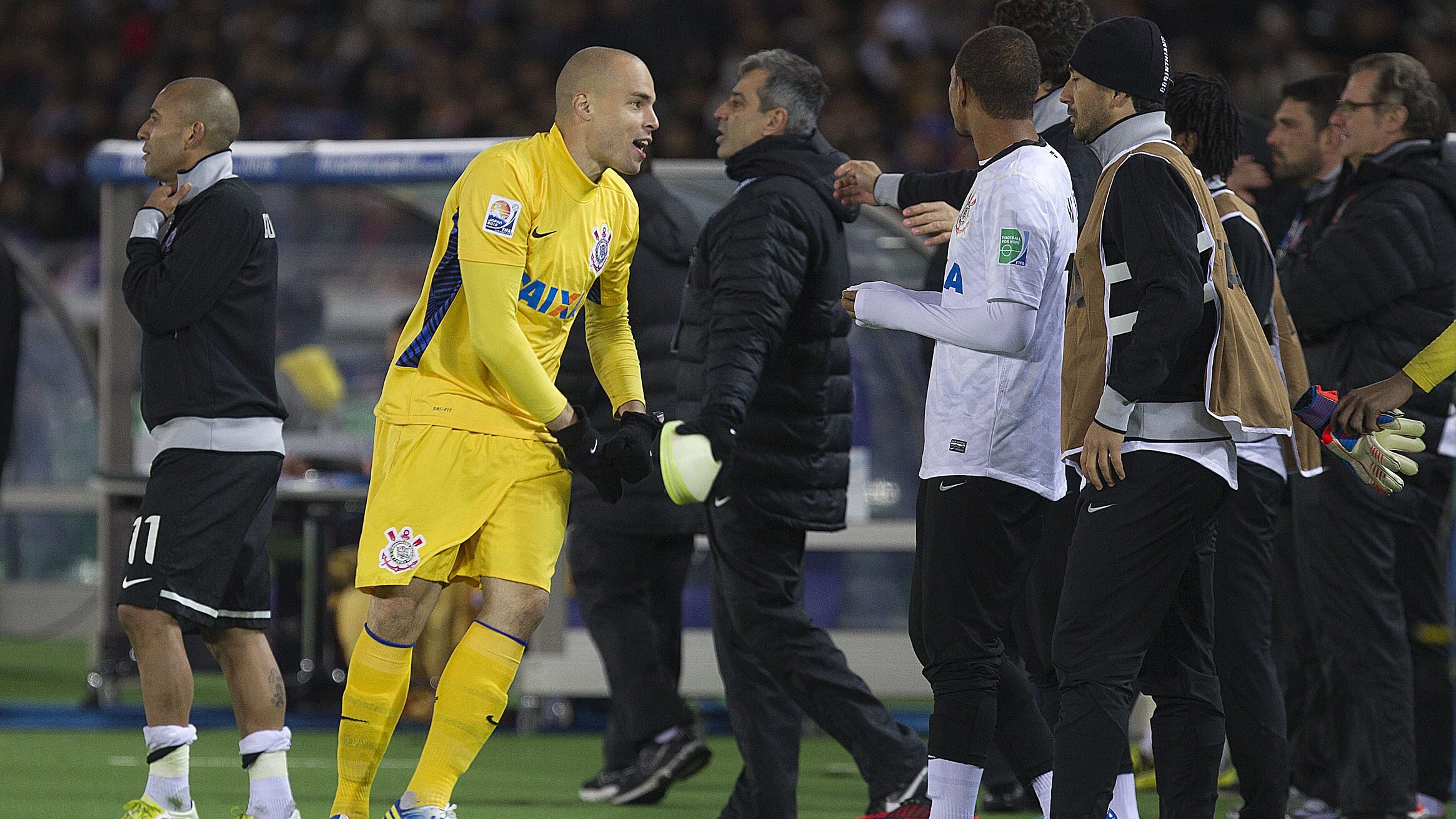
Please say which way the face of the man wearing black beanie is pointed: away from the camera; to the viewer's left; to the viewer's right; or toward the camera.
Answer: to the viewer's left

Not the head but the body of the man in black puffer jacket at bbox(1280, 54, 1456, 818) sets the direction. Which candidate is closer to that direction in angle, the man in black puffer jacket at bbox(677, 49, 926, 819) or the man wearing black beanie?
the man in black puffer jacket

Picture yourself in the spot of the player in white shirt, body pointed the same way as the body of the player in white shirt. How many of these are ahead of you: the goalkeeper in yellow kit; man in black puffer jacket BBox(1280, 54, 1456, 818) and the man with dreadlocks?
1

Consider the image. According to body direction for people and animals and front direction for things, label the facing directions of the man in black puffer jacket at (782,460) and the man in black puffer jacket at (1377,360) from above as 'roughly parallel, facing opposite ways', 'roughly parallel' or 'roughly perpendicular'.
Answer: roughly parallel

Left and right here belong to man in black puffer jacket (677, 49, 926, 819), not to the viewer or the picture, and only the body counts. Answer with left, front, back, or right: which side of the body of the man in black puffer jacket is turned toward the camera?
left

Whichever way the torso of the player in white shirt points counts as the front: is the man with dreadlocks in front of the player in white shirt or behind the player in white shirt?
behind

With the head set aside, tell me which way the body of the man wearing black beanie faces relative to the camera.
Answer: to the viewer's left

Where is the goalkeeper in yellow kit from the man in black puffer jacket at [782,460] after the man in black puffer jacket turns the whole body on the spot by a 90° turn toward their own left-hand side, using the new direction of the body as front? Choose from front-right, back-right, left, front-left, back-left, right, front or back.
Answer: front-right

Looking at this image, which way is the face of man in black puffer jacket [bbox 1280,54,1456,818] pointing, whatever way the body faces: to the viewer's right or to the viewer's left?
to the viewer's left

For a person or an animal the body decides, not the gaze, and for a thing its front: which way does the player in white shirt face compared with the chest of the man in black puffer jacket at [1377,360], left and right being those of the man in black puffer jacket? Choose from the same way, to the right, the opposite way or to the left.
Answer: the same way

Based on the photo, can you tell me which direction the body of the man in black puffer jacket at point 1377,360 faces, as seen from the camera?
to the viewer's left

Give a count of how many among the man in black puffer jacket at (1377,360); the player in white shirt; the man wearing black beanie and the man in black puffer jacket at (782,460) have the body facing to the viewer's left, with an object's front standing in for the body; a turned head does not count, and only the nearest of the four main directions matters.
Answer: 4

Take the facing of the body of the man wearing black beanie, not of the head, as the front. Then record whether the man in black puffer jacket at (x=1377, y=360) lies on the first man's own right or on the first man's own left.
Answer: on the first man's own right

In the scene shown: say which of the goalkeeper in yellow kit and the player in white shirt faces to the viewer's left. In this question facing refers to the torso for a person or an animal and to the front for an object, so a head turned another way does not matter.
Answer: the player in white shirt

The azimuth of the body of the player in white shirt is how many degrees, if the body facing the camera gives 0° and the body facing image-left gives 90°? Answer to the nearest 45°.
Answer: approximately 90°

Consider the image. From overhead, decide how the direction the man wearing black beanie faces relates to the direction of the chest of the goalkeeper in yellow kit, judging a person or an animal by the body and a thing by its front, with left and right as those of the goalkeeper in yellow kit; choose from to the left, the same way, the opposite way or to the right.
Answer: the opposite way

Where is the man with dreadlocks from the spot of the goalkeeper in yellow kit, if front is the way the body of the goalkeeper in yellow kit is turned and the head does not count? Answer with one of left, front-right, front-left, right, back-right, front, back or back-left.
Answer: front-left

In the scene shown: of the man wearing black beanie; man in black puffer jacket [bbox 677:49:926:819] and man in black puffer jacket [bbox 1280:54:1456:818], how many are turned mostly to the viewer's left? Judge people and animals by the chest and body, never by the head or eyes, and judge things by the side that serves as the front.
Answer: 3
